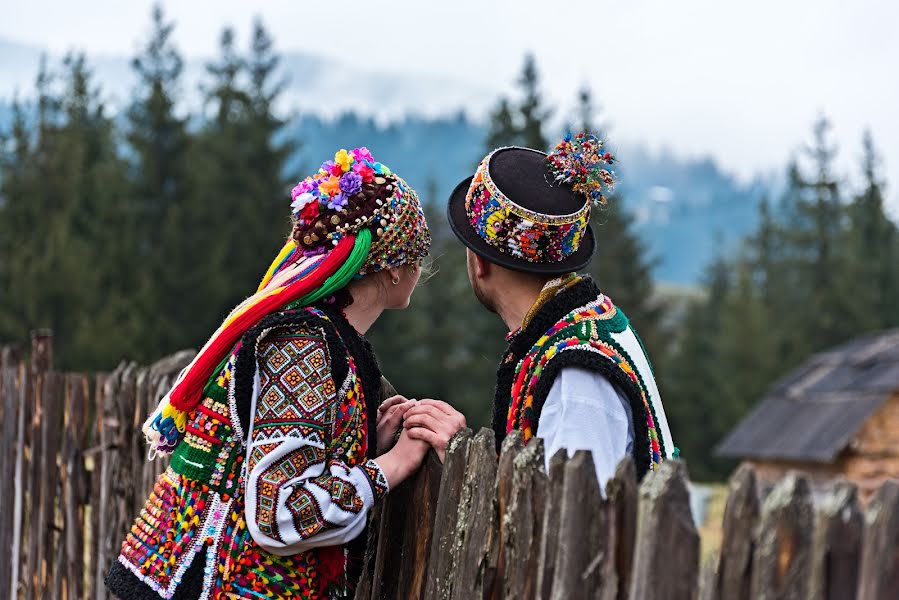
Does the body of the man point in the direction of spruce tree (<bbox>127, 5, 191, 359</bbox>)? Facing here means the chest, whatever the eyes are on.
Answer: no

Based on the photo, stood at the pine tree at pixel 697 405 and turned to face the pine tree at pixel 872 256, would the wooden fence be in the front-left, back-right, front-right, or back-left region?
back-right

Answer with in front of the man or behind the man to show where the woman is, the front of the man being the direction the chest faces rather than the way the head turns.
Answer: in front

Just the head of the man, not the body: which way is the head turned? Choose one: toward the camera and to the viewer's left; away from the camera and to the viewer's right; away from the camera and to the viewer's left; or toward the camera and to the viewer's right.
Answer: away from the camera and to the viewer's left

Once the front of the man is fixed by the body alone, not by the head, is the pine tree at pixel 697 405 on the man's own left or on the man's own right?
on the man's own right

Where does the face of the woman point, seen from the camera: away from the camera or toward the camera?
away from the camera

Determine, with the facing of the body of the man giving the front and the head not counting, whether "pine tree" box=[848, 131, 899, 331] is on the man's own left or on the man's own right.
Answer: on the man's own right
